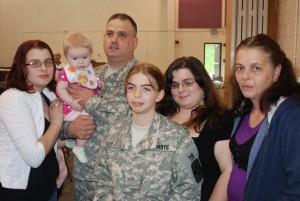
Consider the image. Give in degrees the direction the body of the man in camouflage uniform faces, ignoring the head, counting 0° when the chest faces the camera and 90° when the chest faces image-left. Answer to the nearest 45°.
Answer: approximately 45°

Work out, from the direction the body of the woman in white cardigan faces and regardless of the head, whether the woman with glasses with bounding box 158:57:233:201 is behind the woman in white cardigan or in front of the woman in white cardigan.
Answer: in front

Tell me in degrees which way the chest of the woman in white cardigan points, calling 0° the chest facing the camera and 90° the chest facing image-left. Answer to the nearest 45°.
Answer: approximately 315°

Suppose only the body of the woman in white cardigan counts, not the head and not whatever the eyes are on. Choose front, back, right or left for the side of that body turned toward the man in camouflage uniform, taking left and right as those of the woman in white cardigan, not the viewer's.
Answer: left

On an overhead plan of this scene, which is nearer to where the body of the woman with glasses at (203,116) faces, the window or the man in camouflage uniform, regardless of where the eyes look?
the man in camouflage uniform

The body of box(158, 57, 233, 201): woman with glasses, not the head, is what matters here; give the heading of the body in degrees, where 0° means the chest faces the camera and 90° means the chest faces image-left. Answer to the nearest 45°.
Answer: approximately 45°

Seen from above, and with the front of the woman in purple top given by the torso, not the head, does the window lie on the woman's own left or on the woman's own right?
on the woman's own right

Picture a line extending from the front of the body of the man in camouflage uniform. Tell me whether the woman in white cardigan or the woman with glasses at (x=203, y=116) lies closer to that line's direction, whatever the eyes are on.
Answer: the woman in white cardigan

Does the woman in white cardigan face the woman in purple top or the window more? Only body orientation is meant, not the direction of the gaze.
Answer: the woman in purple top

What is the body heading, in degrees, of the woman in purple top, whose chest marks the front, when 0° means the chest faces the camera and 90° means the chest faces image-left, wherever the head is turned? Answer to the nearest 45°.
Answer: approximately 45°
